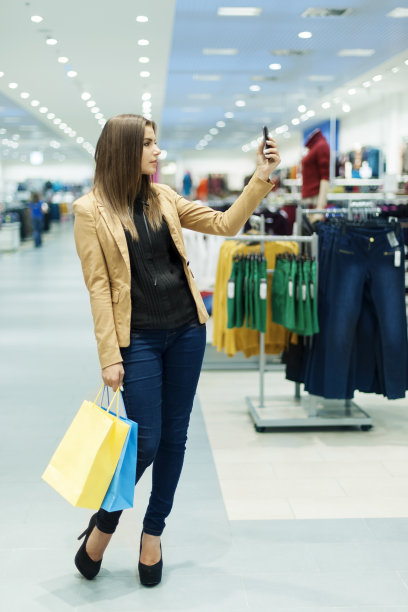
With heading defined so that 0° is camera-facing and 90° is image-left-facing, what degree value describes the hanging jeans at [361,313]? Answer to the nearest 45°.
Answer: approximately 0°

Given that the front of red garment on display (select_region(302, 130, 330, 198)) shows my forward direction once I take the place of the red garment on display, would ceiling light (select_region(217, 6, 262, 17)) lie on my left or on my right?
on my right

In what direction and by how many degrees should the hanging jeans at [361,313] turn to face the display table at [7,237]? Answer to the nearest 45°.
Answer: approximately 135° to its right

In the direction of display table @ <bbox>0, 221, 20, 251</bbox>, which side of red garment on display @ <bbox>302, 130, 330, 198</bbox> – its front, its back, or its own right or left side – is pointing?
right

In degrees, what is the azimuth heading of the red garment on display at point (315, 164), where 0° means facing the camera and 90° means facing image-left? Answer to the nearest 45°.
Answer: approximately 45°

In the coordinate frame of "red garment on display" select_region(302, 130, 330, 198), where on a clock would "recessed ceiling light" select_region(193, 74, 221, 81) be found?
The recessed ceiling light is roughly at 4 o'clock from the red garment on display.

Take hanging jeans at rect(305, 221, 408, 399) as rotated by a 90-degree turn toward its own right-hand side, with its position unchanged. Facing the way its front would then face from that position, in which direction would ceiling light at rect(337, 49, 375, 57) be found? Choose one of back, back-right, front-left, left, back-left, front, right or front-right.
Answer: right

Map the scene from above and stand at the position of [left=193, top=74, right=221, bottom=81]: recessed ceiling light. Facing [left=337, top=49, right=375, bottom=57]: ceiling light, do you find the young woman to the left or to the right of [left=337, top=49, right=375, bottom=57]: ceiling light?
right

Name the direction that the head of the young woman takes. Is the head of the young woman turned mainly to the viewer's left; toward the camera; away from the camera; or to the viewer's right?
to the viewer's right

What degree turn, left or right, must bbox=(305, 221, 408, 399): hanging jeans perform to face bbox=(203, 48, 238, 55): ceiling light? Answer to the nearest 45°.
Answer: approximately 180°
